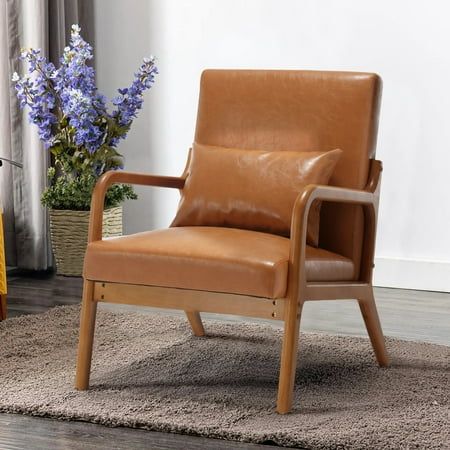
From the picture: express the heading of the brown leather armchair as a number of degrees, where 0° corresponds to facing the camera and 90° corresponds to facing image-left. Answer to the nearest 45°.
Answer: approximately 45°

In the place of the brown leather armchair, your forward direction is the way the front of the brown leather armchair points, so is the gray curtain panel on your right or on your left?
on your right

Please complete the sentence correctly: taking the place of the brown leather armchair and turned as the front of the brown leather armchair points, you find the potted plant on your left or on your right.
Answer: on your right
